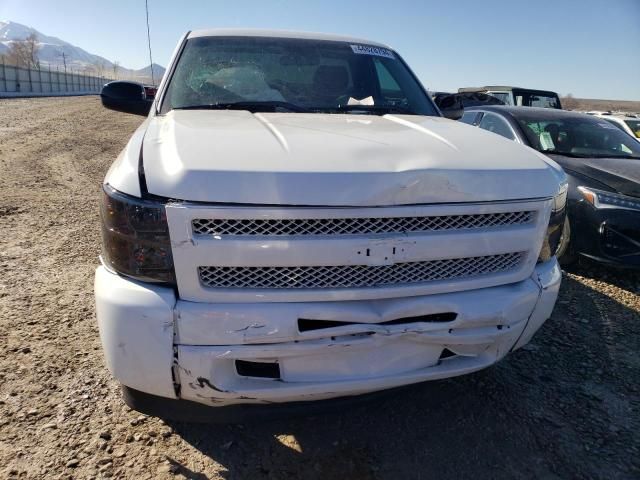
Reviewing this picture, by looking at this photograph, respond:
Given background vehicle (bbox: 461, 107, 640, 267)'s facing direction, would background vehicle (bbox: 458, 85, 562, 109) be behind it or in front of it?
behind

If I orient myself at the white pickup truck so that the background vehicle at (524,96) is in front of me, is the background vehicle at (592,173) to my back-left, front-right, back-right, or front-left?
front-right

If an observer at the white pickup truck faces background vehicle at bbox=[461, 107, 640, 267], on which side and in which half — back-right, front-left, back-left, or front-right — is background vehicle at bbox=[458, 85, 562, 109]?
front-left

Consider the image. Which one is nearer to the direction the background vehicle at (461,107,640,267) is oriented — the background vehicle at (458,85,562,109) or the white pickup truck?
the white pickup truck

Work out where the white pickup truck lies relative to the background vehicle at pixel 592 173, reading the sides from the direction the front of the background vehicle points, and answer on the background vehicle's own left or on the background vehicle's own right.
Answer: on the background vehicle's own right

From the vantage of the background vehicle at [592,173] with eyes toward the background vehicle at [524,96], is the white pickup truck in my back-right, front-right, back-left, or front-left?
back-left

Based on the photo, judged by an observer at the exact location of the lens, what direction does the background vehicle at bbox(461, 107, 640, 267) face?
facing the viewer and to the right of the viewer
